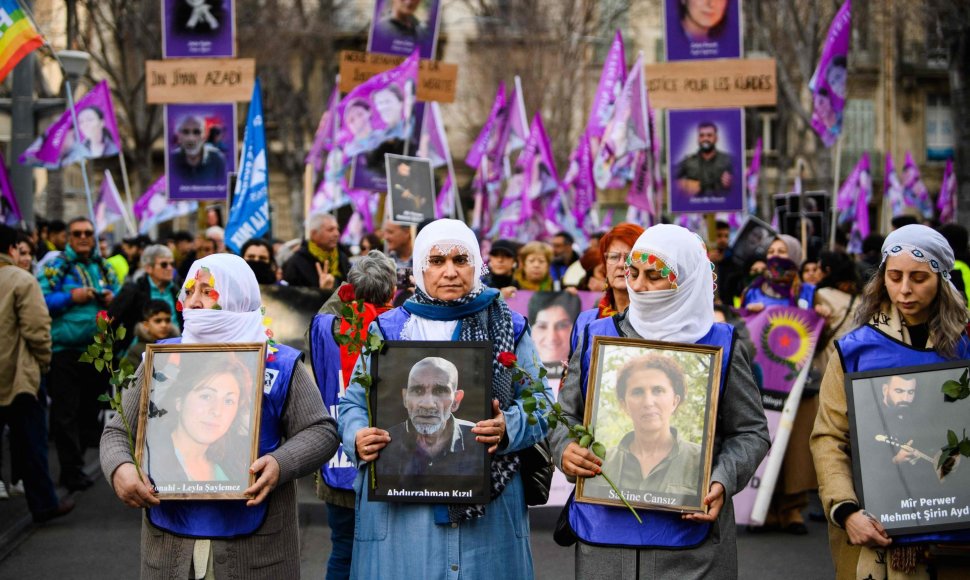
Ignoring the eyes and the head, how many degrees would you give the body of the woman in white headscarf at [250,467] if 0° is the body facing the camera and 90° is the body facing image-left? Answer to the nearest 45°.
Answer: approximately 45°

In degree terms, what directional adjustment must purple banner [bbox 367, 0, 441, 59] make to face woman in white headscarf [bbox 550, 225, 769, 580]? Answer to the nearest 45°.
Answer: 0° — it already faces them

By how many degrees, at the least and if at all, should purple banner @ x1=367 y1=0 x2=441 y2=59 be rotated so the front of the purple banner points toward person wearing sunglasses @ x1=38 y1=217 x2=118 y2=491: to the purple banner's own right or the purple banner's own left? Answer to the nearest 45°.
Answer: approximately 45° to the purple banner's own right

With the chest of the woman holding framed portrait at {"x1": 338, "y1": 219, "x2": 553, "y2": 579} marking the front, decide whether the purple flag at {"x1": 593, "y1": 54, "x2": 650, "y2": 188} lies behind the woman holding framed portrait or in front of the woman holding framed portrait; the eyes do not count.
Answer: behind

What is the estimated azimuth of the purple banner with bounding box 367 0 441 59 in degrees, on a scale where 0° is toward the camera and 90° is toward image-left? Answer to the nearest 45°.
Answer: approximately 0°

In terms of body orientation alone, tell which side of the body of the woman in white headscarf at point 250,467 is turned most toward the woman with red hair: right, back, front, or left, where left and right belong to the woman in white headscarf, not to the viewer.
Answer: back

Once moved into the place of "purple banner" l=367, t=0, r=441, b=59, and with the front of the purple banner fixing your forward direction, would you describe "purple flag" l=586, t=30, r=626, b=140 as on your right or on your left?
on your left

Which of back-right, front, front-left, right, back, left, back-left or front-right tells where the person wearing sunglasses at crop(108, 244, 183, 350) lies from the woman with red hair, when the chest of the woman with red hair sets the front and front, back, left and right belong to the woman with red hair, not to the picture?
back-right

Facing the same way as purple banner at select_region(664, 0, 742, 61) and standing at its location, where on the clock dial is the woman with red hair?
The woman with red hair is roughly at 12 o'clock from the purple banner.

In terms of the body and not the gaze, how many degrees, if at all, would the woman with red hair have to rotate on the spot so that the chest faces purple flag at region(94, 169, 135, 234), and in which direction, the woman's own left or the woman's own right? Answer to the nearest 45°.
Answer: approximately 135° to the woman's own right
